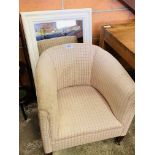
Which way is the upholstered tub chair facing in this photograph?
toward the camera

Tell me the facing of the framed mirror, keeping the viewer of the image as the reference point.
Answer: facing the viewer

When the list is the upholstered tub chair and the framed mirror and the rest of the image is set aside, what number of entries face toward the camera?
2

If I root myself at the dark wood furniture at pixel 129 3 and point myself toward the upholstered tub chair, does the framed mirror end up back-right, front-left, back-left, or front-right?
front-right

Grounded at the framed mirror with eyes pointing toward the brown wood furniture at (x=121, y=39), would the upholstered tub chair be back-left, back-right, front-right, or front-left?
front-right
